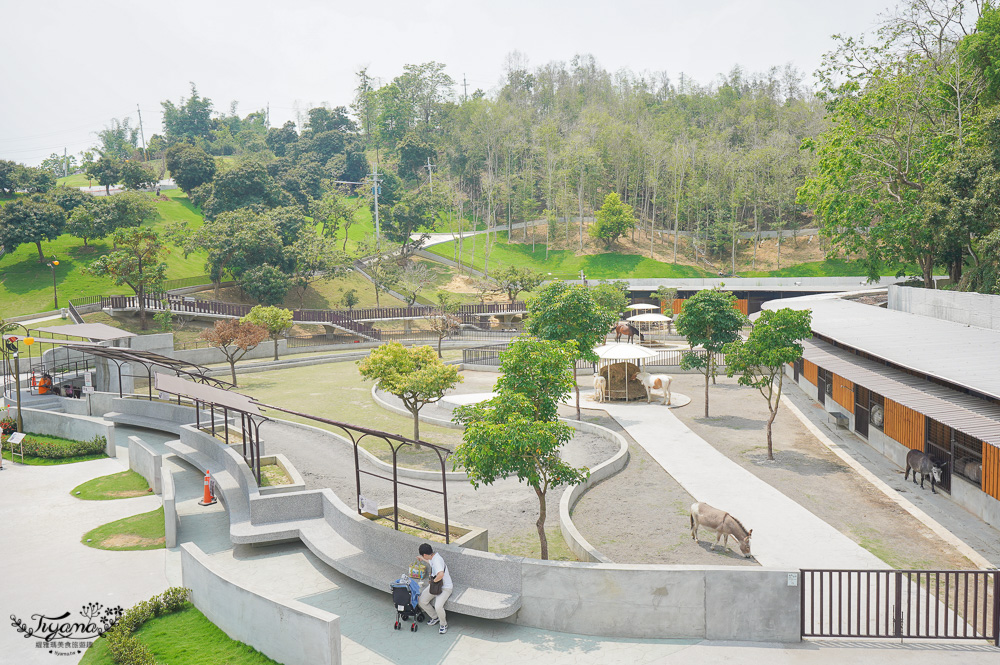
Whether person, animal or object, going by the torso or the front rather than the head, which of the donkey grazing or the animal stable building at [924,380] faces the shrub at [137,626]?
the animal stable building

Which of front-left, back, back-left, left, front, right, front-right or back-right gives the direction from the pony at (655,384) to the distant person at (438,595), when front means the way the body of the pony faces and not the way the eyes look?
left

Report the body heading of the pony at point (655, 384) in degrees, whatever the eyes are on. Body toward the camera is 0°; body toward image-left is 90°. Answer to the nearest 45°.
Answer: approximately 90°

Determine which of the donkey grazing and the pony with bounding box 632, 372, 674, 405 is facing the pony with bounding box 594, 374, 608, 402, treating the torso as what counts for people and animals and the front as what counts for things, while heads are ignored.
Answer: the pony with bounding box 632, 372, 674, 405

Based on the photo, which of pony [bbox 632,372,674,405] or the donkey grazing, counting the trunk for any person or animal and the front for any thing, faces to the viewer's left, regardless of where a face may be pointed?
the pony

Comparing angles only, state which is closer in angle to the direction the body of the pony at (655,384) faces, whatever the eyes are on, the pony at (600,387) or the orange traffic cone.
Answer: the pony

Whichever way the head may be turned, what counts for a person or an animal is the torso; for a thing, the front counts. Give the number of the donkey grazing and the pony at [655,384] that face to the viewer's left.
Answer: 1

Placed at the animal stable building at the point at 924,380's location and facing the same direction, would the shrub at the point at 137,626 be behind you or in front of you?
in front

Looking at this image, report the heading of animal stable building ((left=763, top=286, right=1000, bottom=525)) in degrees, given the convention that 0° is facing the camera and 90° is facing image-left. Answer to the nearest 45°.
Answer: approximately 45°

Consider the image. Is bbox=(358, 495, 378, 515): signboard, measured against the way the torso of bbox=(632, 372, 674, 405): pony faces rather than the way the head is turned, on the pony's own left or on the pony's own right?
on the pony's own left

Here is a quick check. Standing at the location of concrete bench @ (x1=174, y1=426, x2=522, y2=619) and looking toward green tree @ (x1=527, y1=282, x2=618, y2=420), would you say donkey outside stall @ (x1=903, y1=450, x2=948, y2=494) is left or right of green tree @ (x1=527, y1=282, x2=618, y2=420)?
right
